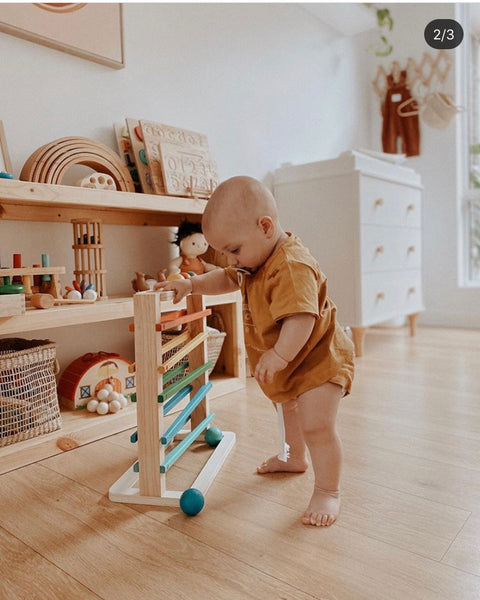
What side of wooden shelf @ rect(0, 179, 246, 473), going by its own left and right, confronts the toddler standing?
front

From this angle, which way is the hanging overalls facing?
toward the camera

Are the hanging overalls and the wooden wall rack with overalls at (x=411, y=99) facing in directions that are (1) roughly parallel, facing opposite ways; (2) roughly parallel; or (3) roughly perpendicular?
roughly parallel

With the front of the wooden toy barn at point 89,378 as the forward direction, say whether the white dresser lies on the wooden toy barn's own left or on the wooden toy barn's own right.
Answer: on the wooden toy barn's own left

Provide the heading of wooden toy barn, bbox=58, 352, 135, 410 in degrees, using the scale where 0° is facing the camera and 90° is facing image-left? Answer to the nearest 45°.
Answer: approximately 315°

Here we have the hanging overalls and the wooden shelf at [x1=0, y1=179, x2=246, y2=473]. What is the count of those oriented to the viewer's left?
0

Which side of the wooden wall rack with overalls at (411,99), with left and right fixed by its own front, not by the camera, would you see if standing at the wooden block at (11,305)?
front

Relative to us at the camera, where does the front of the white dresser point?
facing the viewer and to the right of the viewer

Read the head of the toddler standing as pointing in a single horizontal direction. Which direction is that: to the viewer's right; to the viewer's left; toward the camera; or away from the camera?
to the viewer's left

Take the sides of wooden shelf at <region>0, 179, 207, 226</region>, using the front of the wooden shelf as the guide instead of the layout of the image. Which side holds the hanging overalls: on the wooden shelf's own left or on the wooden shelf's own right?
on the wooden shelf's own left

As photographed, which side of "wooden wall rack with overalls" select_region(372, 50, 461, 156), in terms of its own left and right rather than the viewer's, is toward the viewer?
front
